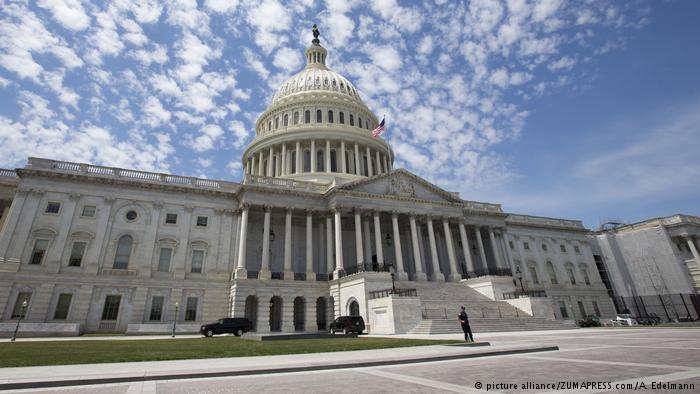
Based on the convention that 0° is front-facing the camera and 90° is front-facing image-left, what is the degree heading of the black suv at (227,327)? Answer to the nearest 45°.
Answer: approximately 90°

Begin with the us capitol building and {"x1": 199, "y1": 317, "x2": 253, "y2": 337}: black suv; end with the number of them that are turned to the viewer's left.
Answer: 1

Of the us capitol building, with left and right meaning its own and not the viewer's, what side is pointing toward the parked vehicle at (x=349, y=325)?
front

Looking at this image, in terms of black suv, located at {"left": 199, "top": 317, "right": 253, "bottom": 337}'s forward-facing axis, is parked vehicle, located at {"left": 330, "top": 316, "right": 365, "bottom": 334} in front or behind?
behind

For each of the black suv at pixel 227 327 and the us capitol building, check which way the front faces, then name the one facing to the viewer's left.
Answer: the black suv

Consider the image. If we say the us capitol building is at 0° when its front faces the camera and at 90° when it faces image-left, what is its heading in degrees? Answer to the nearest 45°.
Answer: approximately 315°
